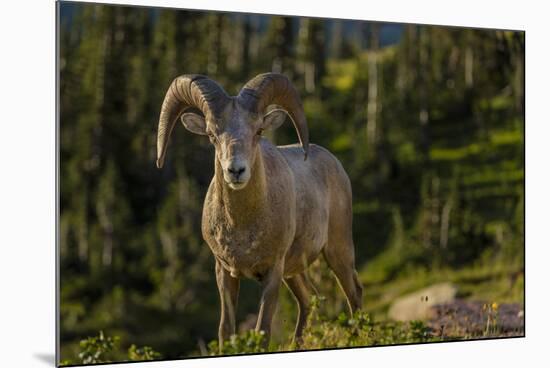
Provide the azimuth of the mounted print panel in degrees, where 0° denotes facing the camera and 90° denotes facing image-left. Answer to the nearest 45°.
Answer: approximately 315°
